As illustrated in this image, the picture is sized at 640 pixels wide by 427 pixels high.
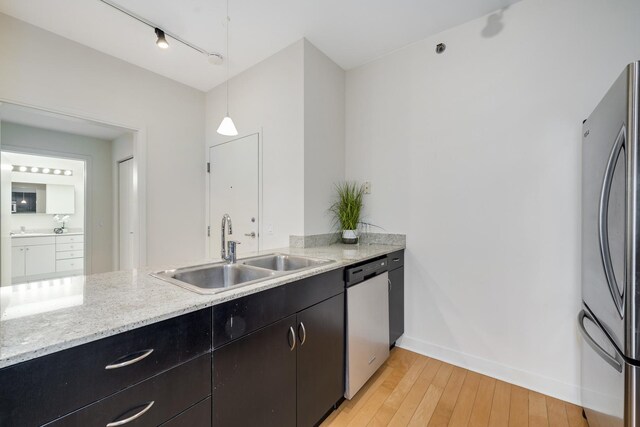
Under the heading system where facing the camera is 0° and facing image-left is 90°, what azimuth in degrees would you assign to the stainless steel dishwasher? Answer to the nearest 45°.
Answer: approximately 315°

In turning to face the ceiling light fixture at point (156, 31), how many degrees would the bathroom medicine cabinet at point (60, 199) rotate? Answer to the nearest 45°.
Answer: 0° — it already faces it

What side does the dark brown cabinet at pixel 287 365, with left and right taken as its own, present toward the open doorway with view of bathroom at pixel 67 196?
back

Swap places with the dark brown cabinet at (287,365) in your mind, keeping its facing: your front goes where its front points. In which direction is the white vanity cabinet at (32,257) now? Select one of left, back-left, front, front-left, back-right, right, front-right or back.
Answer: back

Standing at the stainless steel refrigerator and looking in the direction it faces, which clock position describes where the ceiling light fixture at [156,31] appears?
The ceiling light fixture is roughly at 11 o'clock from the stainless steel refrigerator.

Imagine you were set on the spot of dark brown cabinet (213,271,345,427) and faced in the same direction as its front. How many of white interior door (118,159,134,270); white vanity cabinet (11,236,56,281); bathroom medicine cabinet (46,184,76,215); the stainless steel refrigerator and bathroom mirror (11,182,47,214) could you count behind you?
4

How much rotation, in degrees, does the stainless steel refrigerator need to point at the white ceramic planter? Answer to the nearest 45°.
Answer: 0° — it already faces it

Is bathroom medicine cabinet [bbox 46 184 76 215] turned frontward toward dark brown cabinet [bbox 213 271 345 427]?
yes

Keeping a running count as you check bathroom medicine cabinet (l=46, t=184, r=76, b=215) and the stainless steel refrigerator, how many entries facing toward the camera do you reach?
1

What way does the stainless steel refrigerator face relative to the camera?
to the viewer's left
